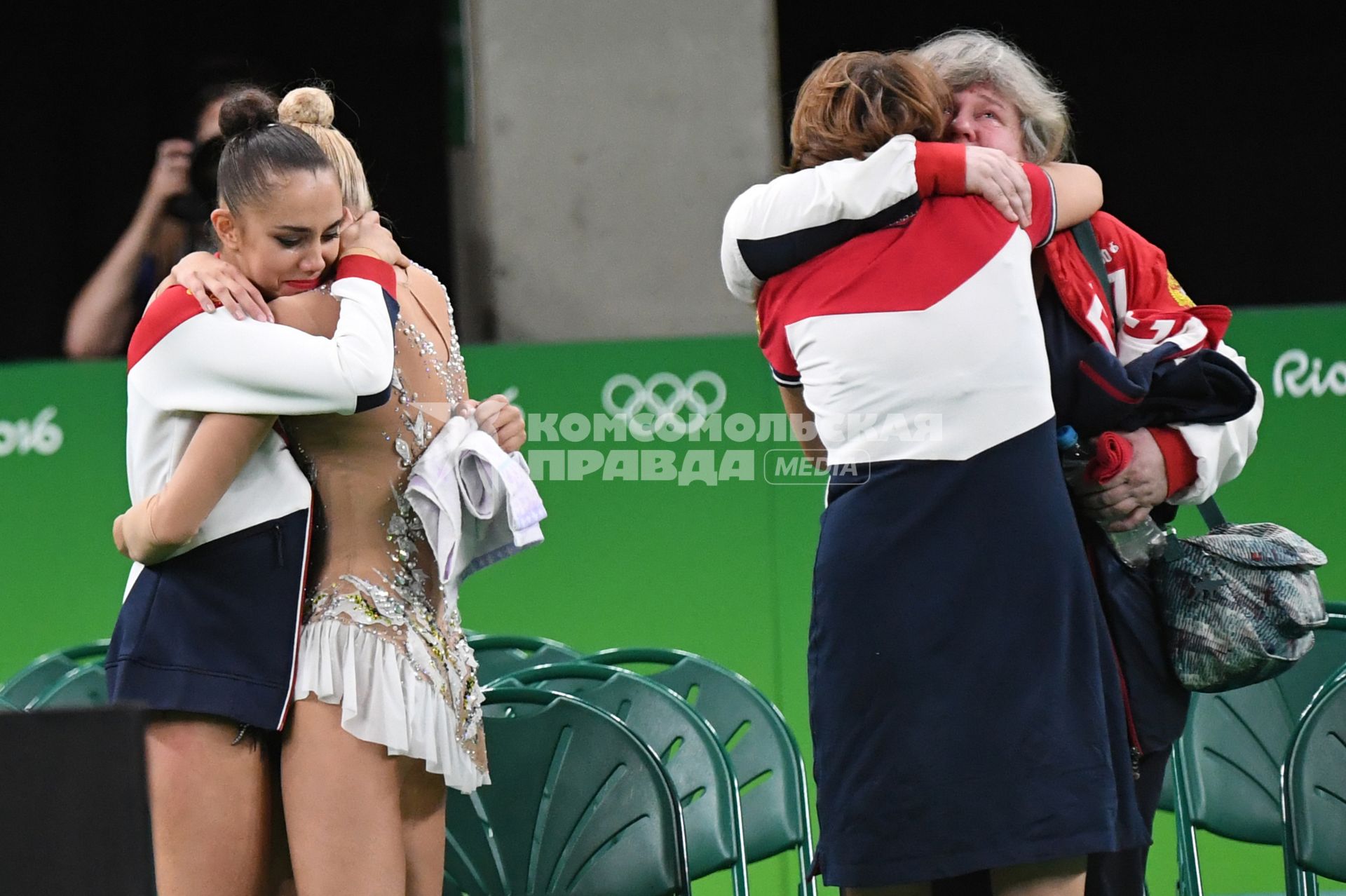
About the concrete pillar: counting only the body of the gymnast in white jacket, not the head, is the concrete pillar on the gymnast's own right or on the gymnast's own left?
on the gymnast's own left

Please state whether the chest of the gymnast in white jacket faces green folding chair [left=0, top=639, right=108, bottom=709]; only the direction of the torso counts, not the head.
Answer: no

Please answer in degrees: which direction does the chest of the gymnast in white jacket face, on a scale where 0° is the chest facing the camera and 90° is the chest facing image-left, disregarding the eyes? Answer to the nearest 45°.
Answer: approximately 270°

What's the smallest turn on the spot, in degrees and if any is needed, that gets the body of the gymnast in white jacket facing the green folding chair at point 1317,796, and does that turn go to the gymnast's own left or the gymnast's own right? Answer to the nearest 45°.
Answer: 0° — they already face it

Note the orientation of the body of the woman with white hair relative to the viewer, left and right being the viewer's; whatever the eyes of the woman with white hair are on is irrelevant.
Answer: facing the viewer and to the left of the viewer

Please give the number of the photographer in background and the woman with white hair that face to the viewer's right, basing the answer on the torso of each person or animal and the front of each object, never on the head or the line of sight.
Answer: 0

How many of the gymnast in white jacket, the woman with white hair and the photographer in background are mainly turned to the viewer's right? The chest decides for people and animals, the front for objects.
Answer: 1

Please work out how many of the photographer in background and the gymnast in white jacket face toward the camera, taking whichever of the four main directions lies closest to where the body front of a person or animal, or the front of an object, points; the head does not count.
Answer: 1

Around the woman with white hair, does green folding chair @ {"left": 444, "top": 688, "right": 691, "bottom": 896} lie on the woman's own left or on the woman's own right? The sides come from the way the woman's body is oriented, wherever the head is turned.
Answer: on the woman's own right

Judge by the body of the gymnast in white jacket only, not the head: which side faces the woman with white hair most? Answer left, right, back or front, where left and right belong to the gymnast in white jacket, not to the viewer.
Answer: front

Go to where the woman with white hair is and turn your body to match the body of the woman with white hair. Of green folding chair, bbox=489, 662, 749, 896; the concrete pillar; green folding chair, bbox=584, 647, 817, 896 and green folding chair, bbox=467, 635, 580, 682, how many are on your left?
0

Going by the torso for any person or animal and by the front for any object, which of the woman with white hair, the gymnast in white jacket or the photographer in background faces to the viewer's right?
the gymnast in white jacket

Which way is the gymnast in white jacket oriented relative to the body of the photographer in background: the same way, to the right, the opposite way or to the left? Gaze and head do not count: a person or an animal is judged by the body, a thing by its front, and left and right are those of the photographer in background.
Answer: to the left

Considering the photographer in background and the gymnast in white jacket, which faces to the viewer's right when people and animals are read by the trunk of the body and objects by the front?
the gymnast in white jacket

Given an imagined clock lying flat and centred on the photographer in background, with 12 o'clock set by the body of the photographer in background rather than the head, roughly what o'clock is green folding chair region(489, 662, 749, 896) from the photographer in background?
The green folding chair is roughly at 11 o'clock from the photographer in background.

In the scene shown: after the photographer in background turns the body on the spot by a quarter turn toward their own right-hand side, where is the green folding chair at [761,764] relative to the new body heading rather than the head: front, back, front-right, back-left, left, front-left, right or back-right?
back-left

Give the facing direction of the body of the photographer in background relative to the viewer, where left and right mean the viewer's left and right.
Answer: facing the viewer

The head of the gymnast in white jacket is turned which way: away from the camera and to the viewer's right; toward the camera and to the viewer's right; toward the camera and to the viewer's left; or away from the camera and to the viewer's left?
toward the camera and to the viewer's right
